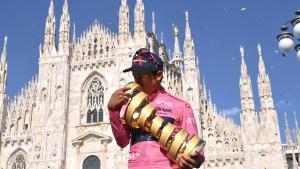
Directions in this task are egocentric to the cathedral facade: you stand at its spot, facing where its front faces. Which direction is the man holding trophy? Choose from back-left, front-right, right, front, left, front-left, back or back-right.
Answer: front

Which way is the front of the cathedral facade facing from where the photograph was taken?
facing the viewer

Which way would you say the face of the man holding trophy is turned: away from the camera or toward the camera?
toward the camera
